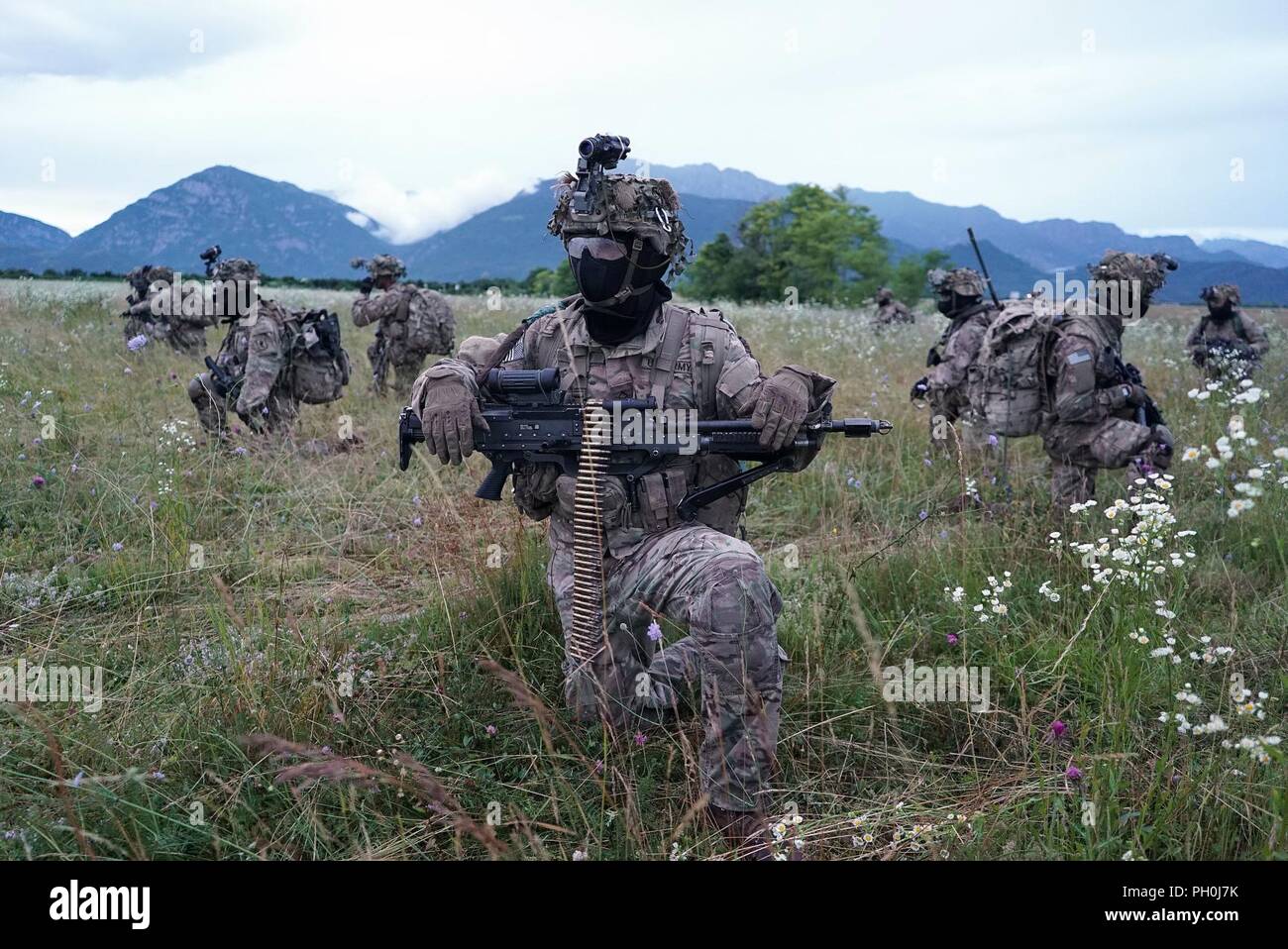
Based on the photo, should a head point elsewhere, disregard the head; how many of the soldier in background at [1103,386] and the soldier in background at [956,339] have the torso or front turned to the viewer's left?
1

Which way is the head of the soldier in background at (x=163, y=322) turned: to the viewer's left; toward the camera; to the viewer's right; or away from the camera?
to the viewer's left

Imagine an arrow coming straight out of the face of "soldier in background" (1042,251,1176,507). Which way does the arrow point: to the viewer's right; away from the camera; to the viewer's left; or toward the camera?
to the viewer's right

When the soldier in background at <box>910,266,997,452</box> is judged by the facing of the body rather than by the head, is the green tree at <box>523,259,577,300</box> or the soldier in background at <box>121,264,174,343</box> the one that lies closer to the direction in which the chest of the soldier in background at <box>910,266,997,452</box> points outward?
the soldier in background

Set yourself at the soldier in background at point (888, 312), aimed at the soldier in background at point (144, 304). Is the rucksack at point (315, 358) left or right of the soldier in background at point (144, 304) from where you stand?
left

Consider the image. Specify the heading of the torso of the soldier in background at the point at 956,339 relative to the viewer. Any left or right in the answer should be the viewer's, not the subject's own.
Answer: facing to the left of the viewer

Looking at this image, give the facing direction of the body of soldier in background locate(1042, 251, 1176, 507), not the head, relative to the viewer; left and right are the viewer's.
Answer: facing to the right of the viewer

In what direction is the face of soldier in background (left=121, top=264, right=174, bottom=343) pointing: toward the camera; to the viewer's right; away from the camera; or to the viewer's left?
to the viewer's left

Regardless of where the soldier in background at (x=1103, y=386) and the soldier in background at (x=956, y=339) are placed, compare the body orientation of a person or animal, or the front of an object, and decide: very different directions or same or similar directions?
very different directions

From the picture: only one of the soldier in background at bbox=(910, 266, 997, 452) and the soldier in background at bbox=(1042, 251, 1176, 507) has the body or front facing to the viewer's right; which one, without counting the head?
the soldier in background at bbox=(1042, 251, 1176, 507)
